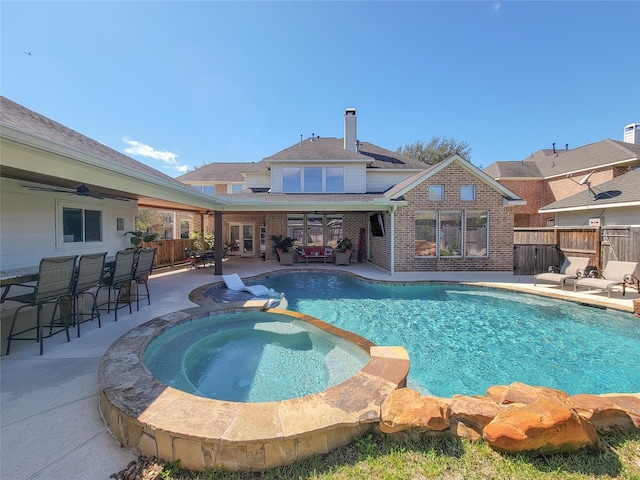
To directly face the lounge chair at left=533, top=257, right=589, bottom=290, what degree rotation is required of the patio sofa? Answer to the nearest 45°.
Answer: approximately 45° to its left

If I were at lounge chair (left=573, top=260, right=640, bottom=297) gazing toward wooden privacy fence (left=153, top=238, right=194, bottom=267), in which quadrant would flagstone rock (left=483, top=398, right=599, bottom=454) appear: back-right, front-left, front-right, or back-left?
front-left

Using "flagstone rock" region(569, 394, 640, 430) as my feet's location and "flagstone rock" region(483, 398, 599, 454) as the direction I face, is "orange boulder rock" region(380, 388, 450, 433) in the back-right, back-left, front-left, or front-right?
front-right

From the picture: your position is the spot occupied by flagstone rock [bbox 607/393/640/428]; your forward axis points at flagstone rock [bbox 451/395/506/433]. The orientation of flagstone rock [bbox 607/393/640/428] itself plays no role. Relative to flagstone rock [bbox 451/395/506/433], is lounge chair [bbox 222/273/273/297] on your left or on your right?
right

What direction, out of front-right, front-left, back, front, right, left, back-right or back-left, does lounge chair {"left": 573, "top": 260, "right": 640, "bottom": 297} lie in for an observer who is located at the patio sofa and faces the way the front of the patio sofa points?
front-left

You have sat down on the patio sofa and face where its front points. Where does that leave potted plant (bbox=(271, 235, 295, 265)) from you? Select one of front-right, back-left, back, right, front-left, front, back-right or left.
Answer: right

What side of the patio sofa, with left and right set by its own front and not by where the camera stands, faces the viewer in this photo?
front

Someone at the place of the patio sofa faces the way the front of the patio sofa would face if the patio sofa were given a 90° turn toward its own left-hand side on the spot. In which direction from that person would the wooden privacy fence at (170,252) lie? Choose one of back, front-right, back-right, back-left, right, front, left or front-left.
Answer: back

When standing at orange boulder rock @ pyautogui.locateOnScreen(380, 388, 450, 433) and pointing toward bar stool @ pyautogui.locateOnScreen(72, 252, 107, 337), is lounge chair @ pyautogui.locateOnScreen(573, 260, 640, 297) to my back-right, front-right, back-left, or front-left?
back-right

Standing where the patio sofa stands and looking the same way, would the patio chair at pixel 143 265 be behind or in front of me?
in front

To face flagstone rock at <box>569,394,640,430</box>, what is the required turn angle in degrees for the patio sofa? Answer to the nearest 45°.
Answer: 0° — it already faces it

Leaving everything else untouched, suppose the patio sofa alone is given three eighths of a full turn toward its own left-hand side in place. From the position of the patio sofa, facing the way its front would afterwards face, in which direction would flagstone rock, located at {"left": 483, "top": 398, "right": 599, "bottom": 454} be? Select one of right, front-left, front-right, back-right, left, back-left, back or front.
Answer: back-right

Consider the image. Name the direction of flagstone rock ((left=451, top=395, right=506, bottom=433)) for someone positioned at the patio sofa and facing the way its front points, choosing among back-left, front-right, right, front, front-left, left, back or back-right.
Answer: front

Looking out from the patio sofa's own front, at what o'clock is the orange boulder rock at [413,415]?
The orange boulder rock is roughly at 12 o'clock from the patio sofa.

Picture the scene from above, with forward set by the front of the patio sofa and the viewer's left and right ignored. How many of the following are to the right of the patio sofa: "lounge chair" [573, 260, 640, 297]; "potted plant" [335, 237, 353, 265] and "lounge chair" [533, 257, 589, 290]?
0

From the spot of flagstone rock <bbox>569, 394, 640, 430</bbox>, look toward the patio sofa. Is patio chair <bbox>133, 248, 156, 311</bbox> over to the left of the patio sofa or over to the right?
left

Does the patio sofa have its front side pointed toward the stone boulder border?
yes

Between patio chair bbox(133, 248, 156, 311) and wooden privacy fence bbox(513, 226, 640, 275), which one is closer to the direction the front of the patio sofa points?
the patio chair

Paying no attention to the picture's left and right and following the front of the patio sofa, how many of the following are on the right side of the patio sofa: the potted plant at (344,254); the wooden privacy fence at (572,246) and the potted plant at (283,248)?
1

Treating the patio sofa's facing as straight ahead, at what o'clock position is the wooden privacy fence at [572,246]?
The wooden privacy fence is roughly at 10 o'clock from the patio sofa.

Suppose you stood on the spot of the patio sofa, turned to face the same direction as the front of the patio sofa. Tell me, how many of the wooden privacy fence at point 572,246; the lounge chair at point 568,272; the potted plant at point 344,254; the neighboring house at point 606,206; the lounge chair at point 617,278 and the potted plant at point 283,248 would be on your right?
1

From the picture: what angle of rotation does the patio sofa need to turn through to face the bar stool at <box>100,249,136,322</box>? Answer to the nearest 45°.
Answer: approximately 45° to its right
